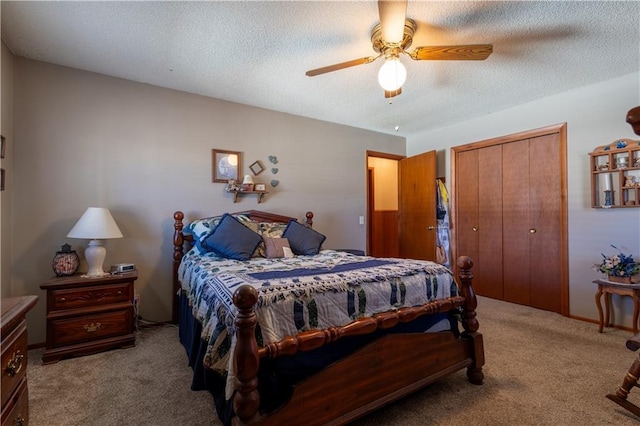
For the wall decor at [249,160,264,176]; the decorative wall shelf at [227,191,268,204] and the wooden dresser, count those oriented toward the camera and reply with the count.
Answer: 2

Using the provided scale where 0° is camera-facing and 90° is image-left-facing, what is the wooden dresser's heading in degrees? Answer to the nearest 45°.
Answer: approximately 270°

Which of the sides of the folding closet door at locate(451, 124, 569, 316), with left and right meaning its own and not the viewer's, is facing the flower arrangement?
left

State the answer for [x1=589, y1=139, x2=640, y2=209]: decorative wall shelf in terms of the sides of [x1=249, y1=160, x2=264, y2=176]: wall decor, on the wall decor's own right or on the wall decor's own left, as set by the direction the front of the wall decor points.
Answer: on the wall decor's own left

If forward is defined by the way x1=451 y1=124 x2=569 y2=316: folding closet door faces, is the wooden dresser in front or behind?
in front
